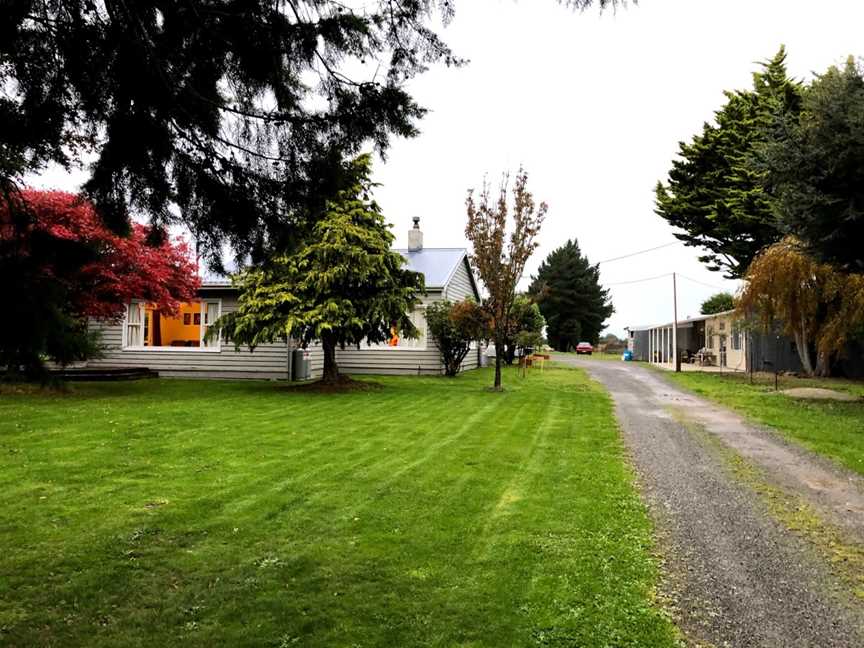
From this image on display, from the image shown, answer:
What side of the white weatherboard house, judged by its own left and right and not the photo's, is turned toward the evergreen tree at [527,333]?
left

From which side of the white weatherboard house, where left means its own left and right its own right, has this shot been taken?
front

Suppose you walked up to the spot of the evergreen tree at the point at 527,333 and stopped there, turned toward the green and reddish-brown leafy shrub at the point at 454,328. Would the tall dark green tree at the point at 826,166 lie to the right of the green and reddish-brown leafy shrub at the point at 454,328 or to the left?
left

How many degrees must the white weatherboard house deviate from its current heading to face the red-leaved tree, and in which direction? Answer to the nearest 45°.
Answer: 0° — it already faces it

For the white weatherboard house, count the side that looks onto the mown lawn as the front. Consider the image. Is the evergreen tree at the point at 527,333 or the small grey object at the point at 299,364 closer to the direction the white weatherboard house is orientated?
the small grey object

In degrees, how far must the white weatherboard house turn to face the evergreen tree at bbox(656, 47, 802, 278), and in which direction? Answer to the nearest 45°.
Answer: approximately 90° to its left

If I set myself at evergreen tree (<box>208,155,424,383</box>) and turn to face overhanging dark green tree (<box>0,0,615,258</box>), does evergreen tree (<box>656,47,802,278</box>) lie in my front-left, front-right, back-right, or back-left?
back-left

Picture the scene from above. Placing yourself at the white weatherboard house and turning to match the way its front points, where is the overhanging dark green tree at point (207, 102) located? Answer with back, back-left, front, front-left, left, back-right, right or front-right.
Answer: front

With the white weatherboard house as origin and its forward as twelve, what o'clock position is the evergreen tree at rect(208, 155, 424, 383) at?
The evergreen tree is roughly at 11 o'clock from the white weatherboard house.

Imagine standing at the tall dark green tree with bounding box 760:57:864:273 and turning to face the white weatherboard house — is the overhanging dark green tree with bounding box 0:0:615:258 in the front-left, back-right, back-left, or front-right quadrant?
front-left

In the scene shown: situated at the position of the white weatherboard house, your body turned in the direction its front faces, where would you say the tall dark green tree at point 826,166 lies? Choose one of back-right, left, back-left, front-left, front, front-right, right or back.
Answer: front-left
